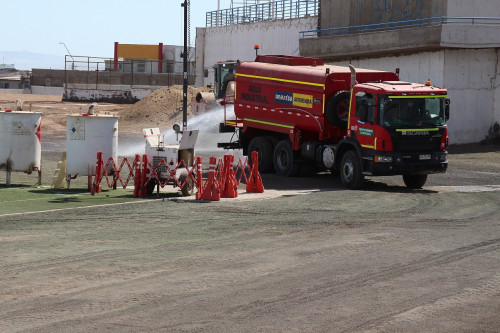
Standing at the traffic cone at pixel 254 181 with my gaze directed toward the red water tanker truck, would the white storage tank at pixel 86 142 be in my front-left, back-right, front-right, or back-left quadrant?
back-left

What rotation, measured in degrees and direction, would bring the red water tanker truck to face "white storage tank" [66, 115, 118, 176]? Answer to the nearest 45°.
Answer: approximately 90° to its right

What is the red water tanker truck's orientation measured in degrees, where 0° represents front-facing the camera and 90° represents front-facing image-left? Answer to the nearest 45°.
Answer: approximately 315°

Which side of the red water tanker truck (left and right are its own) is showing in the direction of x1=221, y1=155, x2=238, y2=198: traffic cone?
right

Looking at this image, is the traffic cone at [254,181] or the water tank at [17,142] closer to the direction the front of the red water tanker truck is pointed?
the traffic cone

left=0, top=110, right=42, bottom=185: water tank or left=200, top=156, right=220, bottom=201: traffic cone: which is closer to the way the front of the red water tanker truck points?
the traffic cone

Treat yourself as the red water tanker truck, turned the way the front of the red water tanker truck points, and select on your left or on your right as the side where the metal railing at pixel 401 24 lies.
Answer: on your left

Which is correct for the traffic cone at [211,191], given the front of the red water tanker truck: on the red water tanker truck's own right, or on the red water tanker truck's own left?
on the red water tanker truck's own right

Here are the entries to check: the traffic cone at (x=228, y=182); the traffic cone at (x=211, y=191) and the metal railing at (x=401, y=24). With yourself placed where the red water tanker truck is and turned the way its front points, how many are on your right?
2

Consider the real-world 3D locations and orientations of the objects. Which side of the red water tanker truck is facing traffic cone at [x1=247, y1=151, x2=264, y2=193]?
right

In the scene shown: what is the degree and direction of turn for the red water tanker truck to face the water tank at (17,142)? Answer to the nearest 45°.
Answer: approximately 135° to its right
